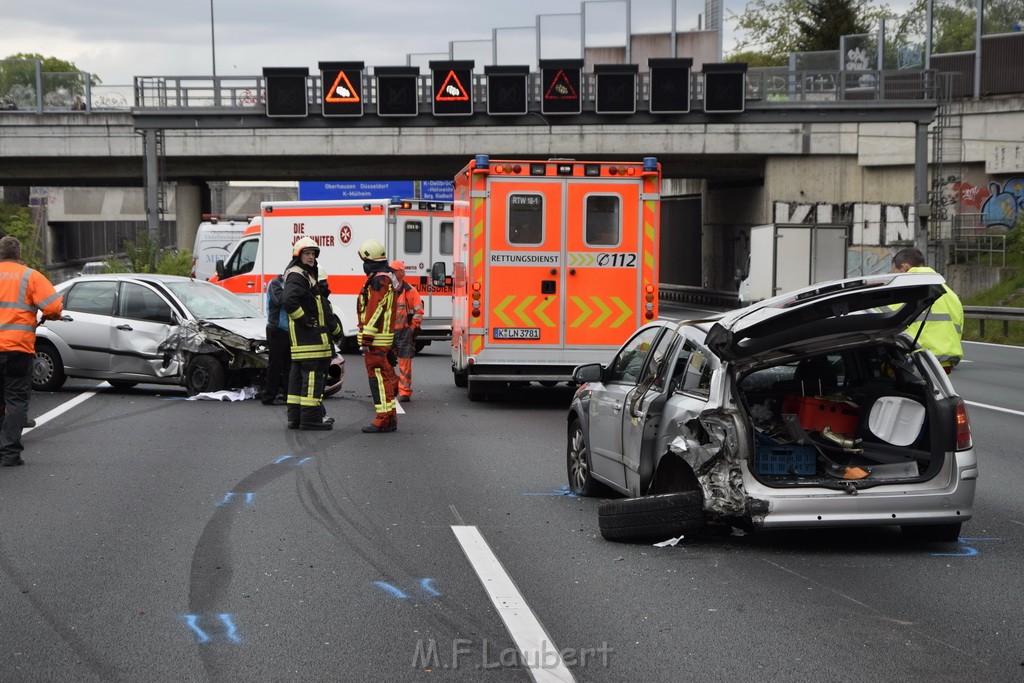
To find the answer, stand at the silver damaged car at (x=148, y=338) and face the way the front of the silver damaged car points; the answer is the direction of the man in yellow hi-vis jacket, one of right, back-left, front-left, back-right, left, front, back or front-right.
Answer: front

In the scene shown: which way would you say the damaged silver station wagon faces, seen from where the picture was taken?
facing away from the viewer and to the left of the viewer

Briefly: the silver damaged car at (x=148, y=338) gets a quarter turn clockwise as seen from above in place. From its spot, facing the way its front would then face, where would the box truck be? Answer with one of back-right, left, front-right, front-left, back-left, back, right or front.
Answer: back

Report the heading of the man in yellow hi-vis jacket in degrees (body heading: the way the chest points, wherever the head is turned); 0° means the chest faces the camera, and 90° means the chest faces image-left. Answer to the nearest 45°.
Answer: approximately 90°

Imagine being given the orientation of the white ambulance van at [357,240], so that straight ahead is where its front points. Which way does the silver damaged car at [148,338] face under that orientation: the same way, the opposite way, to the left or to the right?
the opposite way

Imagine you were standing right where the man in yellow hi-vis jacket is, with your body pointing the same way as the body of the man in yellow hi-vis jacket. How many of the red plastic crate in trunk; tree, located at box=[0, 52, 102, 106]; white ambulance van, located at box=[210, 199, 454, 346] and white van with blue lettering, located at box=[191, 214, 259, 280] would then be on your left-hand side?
1

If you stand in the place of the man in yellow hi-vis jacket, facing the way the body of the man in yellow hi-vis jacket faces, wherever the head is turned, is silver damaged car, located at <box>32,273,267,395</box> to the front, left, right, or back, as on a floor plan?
front

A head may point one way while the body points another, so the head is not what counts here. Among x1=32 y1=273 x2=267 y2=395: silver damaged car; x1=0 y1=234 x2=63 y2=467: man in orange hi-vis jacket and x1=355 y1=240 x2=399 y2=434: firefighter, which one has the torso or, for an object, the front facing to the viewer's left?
the firefighter
